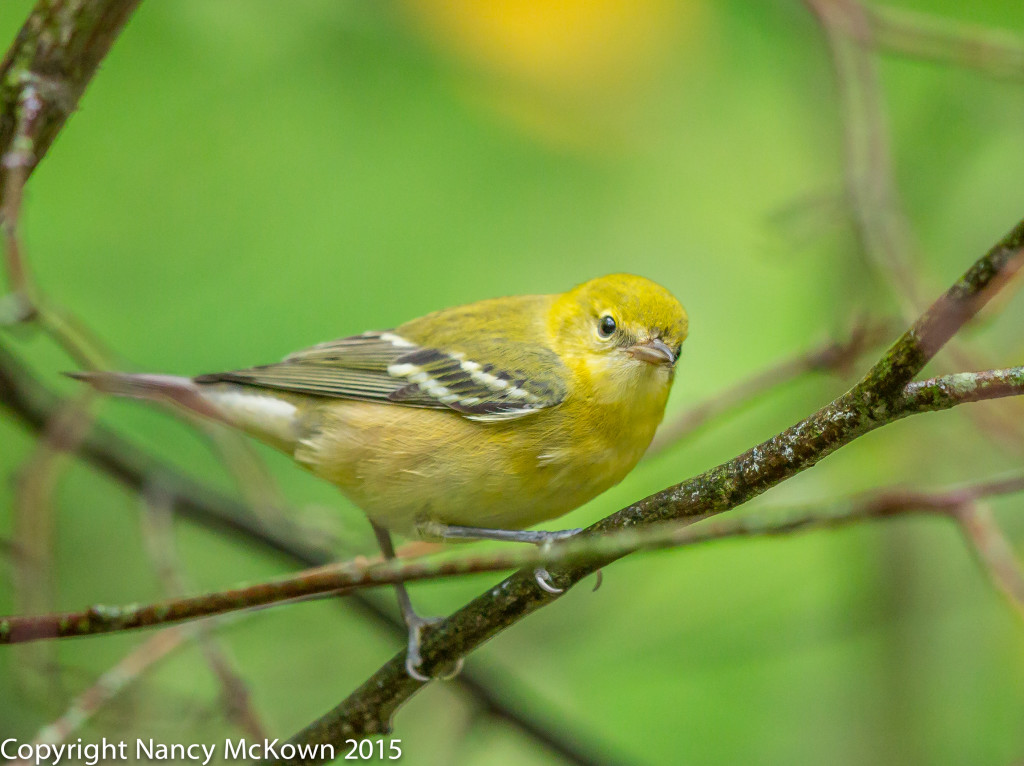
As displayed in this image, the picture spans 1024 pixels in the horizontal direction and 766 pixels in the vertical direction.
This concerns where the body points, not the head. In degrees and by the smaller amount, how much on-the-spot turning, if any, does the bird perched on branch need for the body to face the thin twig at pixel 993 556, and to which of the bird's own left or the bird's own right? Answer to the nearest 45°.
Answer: approximately 45° to the bird's own right

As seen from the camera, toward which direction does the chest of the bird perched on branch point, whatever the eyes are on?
to the viewer's right
